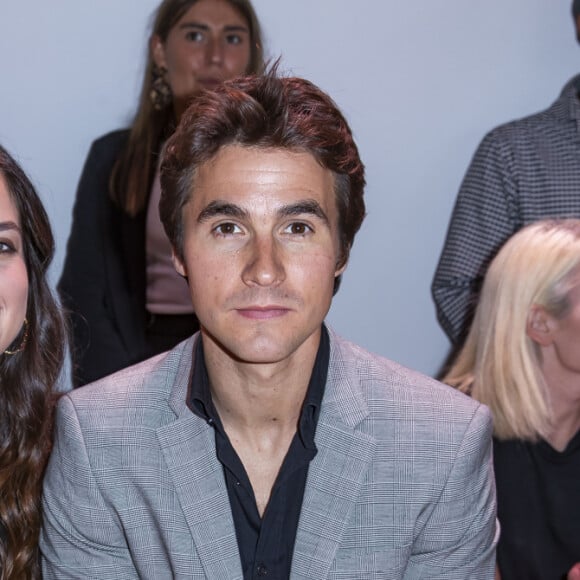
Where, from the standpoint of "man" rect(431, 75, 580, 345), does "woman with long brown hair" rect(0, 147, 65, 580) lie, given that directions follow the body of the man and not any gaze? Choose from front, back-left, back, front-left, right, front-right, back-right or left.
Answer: front-right

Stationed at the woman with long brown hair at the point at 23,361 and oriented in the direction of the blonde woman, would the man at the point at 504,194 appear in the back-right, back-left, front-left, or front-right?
front-left

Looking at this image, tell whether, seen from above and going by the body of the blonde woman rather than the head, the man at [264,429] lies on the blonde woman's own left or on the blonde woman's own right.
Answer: on the blonde woman's own right

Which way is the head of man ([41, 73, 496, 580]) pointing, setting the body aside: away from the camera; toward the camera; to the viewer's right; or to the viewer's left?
toward the camera

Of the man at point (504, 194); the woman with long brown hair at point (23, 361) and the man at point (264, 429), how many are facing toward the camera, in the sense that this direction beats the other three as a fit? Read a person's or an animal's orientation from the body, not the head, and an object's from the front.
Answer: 3

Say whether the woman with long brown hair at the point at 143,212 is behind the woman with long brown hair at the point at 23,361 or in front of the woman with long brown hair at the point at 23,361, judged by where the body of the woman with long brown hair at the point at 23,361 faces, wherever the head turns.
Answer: behind

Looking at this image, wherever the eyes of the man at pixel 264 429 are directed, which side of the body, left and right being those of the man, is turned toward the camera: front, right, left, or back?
front

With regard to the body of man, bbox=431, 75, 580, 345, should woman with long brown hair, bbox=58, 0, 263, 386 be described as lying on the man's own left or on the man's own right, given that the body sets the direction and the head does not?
on the man's own right

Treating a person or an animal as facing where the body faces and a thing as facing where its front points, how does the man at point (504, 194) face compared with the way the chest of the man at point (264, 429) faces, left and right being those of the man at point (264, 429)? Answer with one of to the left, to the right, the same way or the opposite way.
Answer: the same way

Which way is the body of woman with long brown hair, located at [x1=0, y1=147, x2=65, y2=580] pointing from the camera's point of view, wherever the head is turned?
toward the camera

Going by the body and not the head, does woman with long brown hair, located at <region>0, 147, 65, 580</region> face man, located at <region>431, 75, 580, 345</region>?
no

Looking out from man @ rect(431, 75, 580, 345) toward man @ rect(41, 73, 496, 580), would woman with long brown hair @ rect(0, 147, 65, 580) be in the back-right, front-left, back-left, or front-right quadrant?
front-right

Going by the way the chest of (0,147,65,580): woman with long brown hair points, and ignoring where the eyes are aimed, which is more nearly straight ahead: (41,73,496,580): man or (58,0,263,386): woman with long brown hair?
the man

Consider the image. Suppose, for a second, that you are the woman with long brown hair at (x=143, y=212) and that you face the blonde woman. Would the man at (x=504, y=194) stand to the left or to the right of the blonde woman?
left

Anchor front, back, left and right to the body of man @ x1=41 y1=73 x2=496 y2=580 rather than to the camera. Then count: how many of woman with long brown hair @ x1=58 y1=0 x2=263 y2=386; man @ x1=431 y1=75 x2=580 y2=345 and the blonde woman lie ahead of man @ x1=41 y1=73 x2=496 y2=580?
0

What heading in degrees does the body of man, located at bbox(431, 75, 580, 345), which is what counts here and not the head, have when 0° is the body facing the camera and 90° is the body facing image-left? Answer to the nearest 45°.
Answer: approximately 0°
